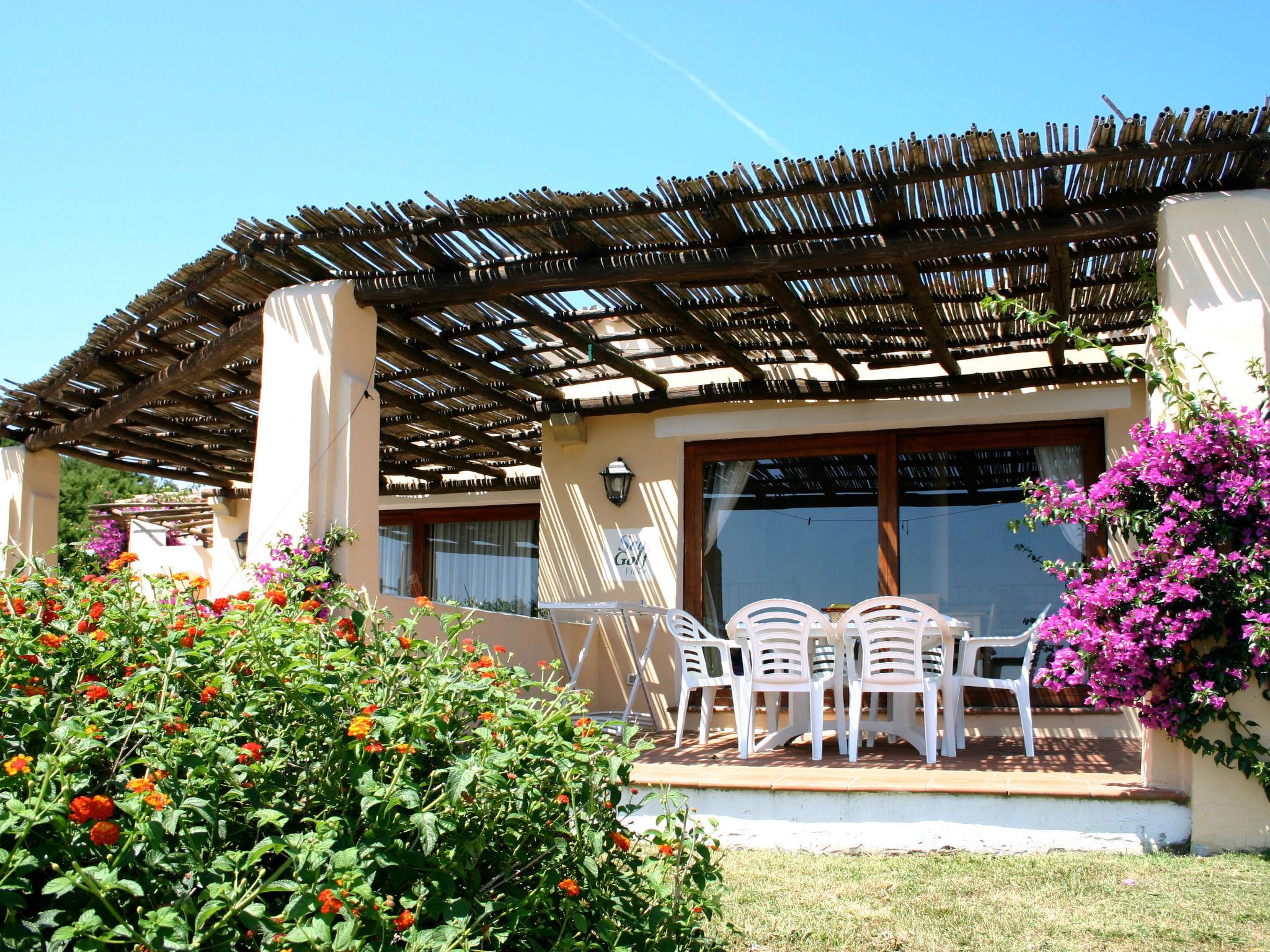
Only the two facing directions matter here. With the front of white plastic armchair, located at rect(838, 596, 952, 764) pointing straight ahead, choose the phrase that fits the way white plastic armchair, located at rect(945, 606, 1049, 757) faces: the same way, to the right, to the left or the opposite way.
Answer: to the left

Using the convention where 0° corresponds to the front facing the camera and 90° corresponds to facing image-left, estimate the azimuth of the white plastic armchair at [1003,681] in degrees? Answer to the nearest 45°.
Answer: approximately 90°

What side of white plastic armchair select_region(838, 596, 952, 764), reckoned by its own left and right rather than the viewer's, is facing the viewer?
back

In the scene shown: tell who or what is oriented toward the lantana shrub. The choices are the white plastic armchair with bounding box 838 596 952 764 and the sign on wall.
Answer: the sign on wall

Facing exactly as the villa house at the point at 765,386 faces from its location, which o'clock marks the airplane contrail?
The airplane contrail is roughly at 6 o'clock from the villa house.

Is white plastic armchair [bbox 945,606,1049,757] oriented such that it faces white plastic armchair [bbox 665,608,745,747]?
yes

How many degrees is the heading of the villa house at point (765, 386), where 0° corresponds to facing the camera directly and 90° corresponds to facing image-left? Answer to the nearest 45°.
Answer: approximately 0°

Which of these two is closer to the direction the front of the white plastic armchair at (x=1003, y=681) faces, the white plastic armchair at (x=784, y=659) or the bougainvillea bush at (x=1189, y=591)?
the white plastic armchair
